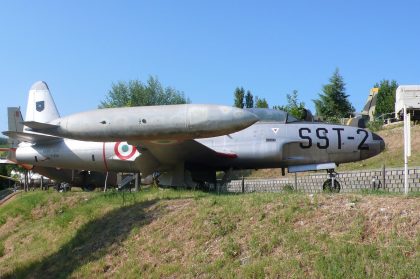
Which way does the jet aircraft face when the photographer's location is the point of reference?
facing to the right of the viewer

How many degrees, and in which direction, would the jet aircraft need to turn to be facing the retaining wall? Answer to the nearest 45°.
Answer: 0° — it already faces it
